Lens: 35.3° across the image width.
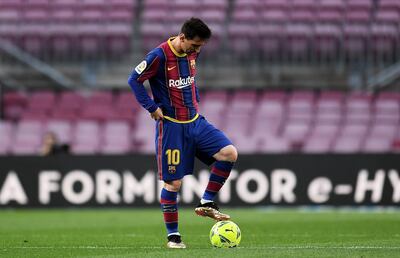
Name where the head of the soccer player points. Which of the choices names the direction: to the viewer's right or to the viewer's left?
to the viewer's right

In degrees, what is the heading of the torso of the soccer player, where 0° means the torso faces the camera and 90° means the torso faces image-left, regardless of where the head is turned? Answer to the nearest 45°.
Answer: approximately 315°
